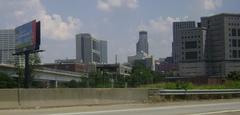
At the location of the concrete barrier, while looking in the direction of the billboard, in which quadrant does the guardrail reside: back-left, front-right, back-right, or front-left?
front-right

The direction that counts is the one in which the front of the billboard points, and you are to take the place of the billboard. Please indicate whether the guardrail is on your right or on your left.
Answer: on your left

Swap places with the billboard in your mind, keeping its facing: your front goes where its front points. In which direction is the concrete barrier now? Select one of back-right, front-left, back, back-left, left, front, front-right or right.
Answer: front-left
